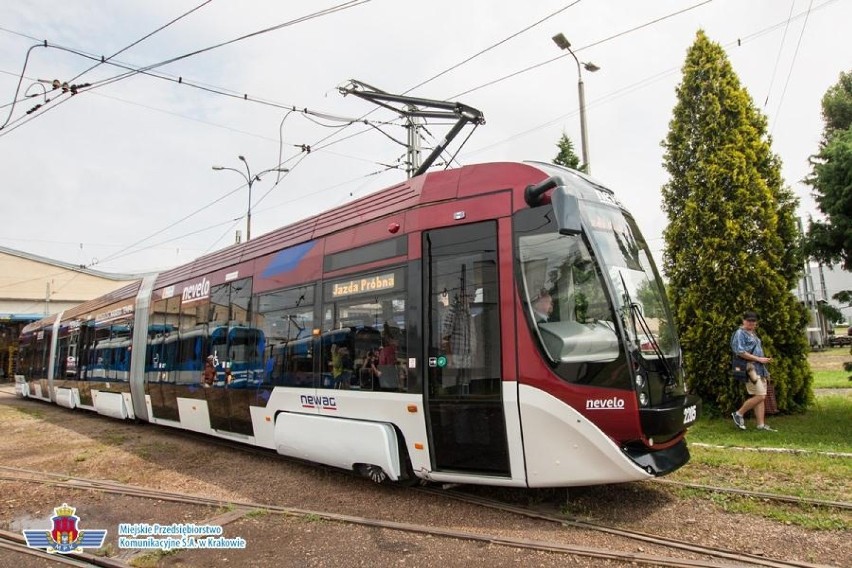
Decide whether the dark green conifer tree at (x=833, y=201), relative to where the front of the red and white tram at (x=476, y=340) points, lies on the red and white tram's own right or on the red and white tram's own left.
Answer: on the red and white tram's own left

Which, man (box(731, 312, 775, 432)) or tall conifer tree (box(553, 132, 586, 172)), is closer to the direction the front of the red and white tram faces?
the man

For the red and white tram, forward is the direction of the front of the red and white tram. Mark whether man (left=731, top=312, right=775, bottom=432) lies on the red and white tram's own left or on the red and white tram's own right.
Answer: on the red and white tram's own left

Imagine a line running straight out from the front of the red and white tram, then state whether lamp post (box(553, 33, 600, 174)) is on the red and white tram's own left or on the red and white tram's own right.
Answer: on the red and white tram's own left

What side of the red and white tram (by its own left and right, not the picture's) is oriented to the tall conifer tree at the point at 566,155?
left

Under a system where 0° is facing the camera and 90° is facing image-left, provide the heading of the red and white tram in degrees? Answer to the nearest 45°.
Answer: approximately 315°

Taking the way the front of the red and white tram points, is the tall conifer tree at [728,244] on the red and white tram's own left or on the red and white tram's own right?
on the red and white tram's own left
